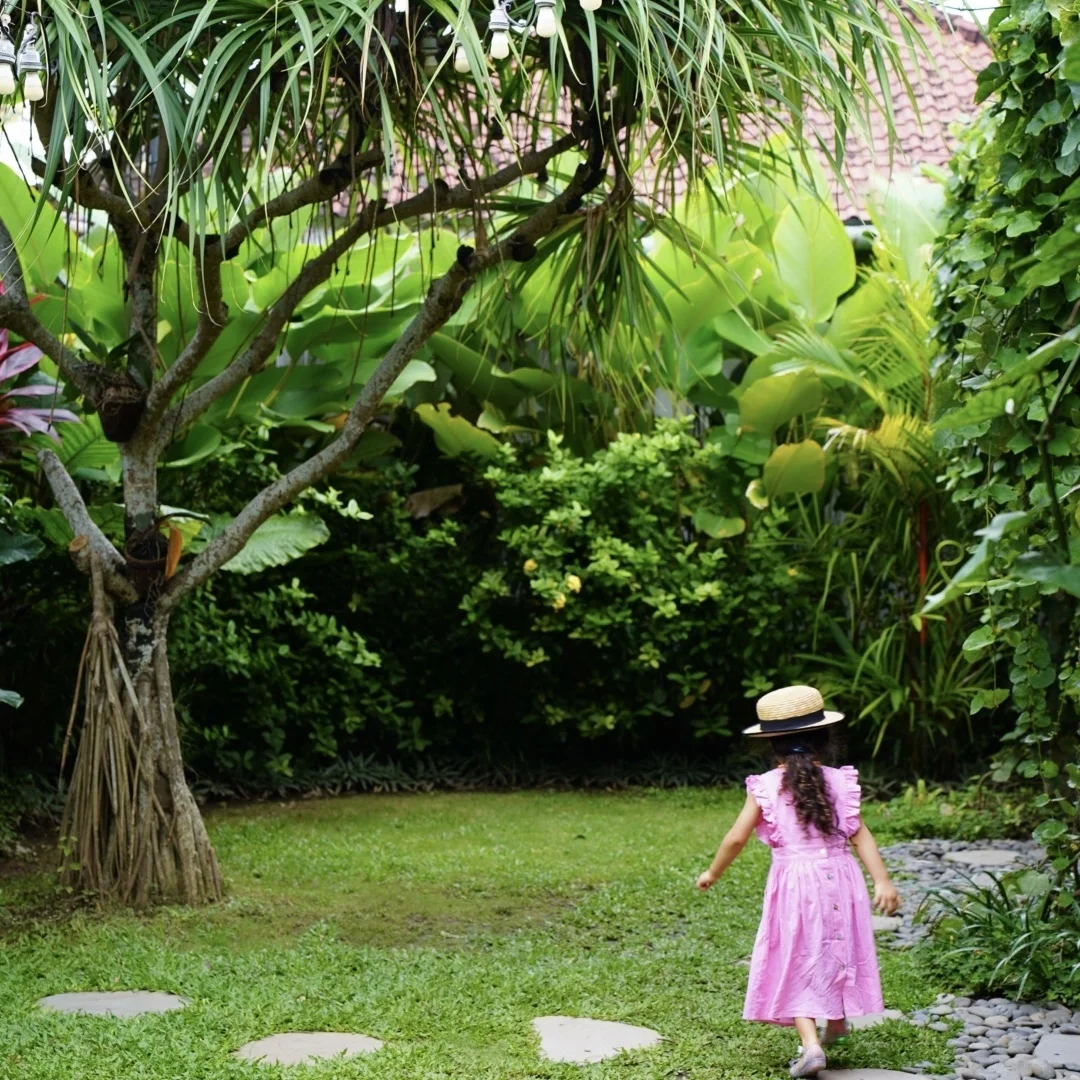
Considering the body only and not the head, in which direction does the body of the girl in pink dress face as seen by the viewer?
away from the camera

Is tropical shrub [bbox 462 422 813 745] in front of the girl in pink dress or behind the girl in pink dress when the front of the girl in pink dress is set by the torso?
in front

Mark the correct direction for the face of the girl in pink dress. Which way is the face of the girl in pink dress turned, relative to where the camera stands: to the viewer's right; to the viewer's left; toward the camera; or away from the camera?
away from the camera

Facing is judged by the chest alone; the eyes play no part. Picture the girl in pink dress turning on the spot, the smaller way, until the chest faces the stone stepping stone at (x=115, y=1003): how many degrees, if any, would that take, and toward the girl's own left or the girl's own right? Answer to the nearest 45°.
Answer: approximately 90° to the girl's own left

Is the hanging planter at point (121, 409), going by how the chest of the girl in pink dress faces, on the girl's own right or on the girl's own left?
on the girl's own left

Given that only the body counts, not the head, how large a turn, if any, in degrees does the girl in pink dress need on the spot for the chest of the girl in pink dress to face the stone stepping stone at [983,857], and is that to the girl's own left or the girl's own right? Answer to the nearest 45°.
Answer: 0° — they already face it

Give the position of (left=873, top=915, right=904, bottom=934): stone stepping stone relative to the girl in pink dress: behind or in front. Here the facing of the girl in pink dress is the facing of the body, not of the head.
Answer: in front
